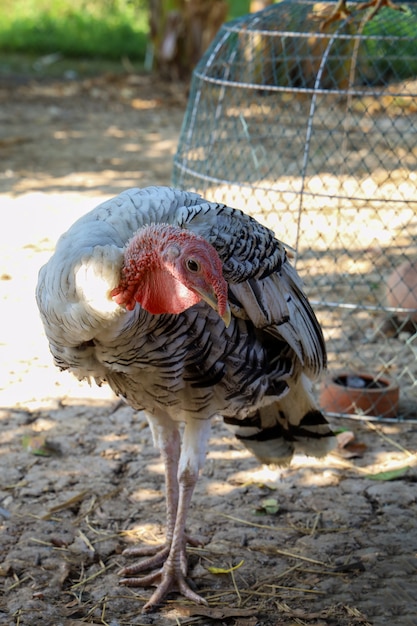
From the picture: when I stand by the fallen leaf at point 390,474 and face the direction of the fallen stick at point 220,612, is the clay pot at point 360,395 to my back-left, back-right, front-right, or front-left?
back-right

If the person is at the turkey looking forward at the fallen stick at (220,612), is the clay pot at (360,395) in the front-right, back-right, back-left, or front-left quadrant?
back-left

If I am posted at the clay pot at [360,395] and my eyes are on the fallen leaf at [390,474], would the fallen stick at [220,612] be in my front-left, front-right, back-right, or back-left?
front-right

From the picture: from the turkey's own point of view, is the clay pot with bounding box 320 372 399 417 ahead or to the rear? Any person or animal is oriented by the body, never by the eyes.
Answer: to the rear

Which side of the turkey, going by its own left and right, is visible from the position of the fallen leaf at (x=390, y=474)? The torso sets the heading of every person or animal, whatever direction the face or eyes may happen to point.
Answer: back

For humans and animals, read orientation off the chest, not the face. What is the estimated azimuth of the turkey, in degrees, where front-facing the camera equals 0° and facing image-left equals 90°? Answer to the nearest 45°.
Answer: approximately 45°

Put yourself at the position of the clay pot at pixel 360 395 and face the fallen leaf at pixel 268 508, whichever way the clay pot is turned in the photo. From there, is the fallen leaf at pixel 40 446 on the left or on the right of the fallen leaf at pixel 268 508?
right
